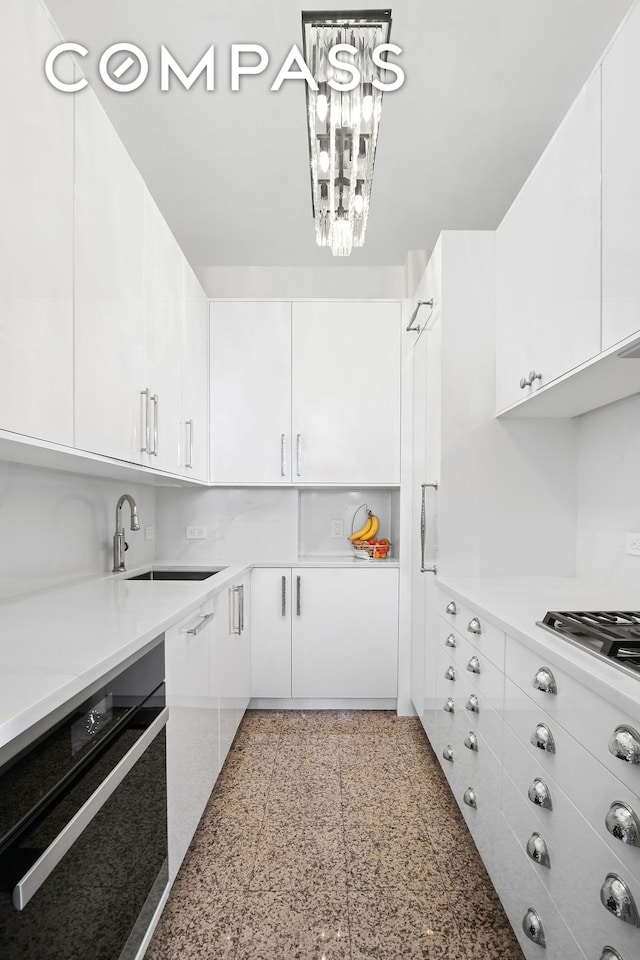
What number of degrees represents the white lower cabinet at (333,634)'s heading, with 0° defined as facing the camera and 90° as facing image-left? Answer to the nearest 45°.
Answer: approximately 0°

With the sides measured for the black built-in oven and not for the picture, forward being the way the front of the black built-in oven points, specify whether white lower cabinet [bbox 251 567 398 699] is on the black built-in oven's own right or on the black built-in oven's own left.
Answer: on the black built-in oven's own left

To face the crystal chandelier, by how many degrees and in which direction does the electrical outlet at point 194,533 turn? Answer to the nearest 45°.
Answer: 0° — it already faces it

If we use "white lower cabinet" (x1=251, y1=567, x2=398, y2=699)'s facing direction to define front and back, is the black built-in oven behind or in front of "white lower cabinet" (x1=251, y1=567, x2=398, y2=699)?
in front

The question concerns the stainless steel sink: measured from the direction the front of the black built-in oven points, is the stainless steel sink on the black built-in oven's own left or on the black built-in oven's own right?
on the black built-in oven's own left

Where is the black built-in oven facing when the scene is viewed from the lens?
facing the viewer and to the right of the viewer
